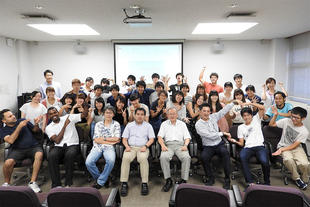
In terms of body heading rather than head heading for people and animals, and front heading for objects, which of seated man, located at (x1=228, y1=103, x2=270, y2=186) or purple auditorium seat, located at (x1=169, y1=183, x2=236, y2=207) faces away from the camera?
the purple auditorium seat

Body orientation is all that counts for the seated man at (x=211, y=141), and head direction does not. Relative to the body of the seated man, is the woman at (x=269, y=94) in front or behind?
behind

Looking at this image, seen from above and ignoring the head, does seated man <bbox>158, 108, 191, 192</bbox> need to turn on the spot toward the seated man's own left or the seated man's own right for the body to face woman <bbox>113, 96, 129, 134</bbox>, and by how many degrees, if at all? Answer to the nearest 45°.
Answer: approximately 135° to the seated man's own right

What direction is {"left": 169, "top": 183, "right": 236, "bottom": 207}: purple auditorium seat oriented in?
away from the camera

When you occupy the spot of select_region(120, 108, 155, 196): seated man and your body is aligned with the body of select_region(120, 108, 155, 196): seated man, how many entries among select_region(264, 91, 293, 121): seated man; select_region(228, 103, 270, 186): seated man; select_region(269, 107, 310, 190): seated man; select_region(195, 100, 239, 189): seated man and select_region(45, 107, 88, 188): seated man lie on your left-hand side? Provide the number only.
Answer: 4

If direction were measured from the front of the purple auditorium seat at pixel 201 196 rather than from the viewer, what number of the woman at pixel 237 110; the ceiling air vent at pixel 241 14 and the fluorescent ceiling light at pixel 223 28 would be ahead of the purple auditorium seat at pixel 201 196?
3

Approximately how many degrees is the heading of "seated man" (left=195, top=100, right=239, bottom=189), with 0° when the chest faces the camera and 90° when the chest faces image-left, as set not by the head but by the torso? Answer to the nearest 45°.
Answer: approximately 0°

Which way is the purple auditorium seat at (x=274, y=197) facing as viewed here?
away from the camera

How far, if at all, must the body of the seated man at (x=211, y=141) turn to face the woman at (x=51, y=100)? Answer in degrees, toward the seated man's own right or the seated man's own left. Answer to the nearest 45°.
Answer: approximately 90° to the seated man's own right

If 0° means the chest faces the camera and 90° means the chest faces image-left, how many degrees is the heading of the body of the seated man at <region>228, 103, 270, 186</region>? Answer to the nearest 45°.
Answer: approximately 0°
